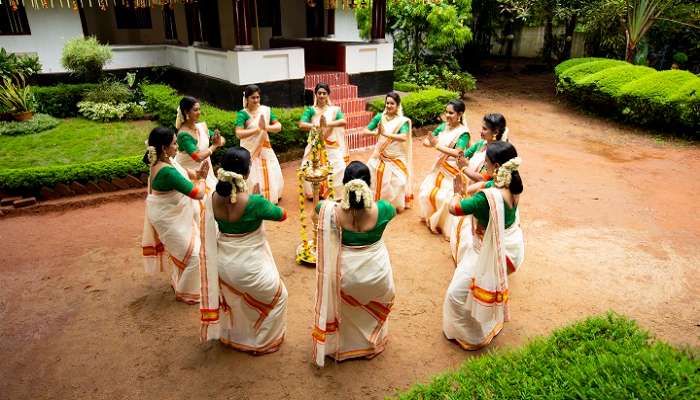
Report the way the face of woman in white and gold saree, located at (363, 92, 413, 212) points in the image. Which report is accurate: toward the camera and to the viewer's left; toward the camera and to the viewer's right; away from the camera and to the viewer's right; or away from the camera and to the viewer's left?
toward the camera and to the viewer's left

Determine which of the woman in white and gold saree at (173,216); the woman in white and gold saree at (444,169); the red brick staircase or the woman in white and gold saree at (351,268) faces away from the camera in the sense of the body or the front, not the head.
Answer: the woman in white and gold saree at (351,268)

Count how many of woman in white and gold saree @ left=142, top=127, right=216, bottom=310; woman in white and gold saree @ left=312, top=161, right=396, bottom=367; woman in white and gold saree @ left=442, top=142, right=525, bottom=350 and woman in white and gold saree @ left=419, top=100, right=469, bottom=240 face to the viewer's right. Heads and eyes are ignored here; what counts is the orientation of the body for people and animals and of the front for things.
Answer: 1

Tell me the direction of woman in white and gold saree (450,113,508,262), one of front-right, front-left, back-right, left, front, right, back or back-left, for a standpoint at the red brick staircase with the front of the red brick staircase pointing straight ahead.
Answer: front

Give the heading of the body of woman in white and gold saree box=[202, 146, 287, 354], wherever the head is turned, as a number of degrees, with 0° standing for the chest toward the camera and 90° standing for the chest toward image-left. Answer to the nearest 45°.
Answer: approximately 225°

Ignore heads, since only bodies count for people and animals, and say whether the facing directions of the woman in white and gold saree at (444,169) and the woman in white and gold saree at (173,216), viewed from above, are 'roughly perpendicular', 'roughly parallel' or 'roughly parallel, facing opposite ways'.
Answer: roughly parallel, facing opposite ways

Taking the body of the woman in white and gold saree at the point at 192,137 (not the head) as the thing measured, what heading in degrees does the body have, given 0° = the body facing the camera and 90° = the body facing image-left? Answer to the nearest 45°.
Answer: approximately 315°

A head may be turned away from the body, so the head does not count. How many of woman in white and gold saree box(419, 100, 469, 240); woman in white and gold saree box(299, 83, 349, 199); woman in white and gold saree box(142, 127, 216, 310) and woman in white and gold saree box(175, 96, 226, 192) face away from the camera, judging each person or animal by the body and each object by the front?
0

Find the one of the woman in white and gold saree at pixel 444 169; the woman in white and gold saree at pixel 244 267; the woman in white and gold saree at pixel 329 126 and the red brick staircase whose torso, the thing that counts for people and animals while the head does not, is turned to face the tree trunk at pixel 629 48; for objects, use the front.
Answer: the woman in white and gold saree at pixel 244 267

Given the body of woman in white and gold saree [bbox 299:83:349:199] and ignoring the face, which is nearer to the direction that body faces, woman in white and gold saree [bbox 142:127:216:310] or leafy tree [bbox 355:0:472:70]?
the woman in white and gold saree

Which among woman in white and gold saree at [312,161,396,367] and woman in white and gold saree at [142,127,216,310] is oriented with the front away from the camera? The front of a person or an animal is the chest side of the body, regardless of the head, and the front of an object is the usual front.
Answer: woman in white and gold saree at [312,161,396,367]

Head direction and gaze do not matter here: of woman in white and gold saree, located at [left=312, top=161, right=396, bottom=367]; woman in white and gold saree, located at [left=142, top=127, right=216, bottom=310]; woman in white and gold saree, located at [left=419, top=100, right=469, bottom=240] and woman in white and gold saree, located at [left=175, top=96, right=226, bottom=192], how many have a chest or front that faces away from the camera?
1

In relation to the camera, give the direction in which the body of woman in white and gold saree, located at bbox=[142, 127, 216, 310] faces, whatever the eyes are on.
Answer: to the viewer's right

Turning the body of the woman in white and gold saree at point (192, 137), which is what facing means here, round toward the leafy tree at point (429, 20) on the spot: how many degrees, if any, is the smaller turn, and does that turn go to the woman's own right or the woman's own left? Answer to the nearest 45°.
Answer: approximately 90° to the woman's own left

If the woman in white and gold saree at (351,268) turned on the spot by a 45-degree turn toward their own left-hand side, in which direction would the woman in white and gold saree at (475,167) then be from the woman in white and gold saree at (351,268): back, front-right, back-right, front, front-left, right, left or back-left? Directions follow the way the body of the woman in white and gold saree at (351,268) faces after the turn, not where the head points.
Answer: right

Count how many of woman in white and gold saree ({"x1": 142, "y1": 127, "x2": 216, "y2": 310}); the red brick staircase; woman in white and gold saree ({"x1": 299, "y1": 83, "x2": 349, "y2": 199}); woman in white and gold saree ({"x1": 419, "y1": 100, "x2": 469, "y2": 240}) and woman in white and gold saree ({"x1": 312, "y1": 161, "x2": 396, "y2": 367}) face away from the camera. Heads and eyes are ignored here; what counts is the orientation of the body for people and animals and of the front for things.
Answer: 1
